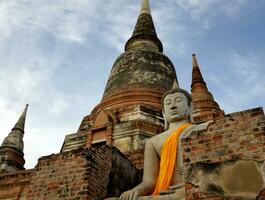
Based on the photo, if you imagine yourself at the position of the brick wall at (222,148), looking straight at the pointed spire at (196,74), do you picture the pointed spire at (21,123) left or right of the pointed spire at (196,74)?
left

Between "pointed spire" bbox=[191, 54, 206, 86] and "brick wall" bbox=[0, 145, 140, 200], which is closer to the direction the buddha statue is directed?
the brick wall

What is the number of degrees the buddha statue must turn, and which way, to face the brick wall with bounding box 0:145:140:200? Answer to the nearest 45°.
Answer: approximately 45° to its right

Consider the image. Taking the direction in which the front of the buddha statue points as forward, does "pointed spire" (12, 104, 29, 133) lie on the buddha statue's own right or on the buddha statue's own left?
on the buddha statue's own right

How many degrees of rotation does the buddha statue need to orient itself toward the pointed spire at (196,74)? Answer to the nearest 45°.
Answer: approximately 135° to its right

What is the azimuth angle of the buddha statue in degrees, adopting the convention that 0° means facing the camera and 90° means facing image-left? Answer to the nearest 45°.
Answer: approximately 45°

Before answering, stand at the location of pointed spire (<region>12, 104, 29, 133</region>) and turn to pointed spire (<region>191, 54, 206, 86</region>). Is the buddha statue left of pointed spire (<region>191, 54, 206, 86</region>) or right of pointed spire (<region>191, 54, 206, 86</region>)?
right
